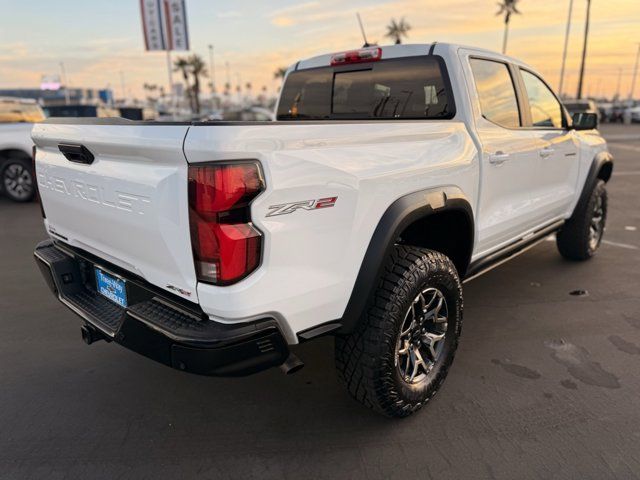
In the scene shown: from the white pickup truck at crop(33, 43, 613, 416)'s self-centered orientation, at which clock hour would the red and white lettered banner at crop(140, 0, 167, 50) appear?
The red and white lettered banner is roughly at 10 o'clock from the white pickup truck.

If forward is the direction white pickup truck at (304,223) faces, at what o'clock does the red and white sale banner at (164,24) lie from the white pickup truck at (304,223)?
The red and white sale banner is roughly at 10 o'clock from the white pickup truck.

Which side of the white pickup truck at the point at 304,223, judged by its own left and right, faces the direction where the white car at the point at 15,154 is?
left

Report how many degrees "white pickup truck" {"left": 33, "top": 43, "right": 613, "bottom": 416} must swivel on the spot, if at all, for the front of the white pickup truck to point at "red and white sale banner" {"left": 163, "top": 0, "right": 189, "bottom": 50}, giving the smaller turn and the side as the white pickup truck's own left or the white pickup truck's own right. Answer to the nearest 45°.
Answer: approximately 45° to the white pickup truck's own left

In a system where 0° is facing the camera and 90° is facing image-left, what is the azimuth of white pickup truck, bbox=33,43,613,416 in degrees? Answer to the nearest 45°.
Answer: approximately 225°

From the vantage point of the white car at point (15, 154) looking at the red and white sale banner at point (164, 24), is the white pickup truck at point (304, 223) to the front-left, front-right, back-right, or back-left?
back-right
